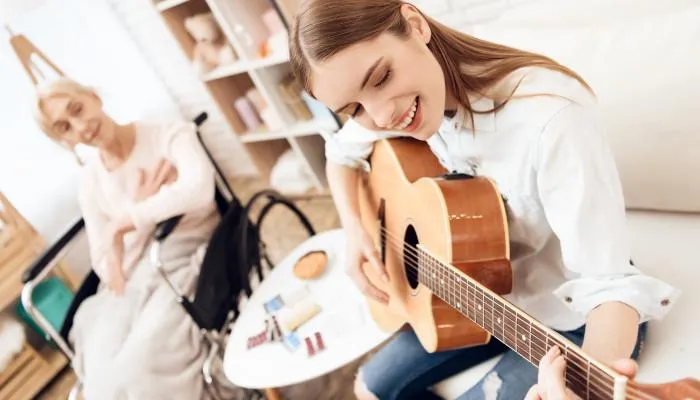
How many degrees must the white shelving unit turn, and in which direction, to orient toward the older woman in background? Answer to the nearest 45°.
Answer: approximately 45° to its right

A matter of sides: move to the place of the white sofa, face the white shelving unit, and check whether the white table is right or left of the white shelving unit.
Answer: left

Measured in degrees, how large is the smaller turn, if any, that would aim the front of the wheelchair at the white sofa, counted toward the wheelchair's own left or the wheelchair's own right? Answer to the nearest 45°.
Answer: approximately 90° to the wheelchair's own left

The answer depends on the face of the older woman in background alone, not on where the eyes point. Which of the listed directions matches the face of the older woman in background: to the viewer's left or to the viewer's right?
to the viewer's right

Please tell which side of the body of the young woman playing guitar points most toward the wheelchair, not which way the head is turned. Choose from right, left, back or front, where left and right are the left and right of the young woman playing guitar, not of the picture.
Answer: right
